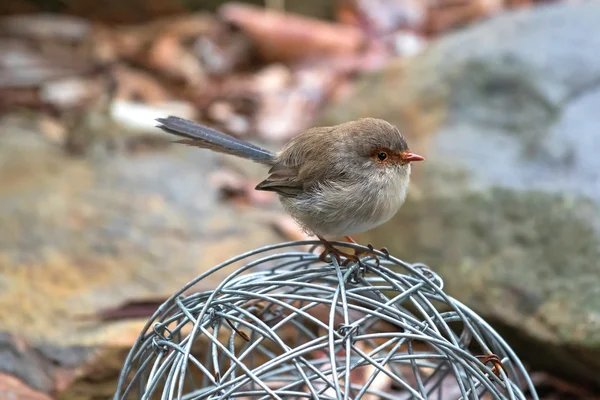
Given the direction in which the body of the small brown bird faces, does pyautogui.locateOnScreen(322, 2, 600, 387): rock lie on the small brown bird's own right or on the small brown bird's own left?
on the small brown bird's own left

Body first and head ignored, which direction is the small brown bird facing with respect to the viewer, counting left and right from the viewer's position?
facing to the right of the viewer
